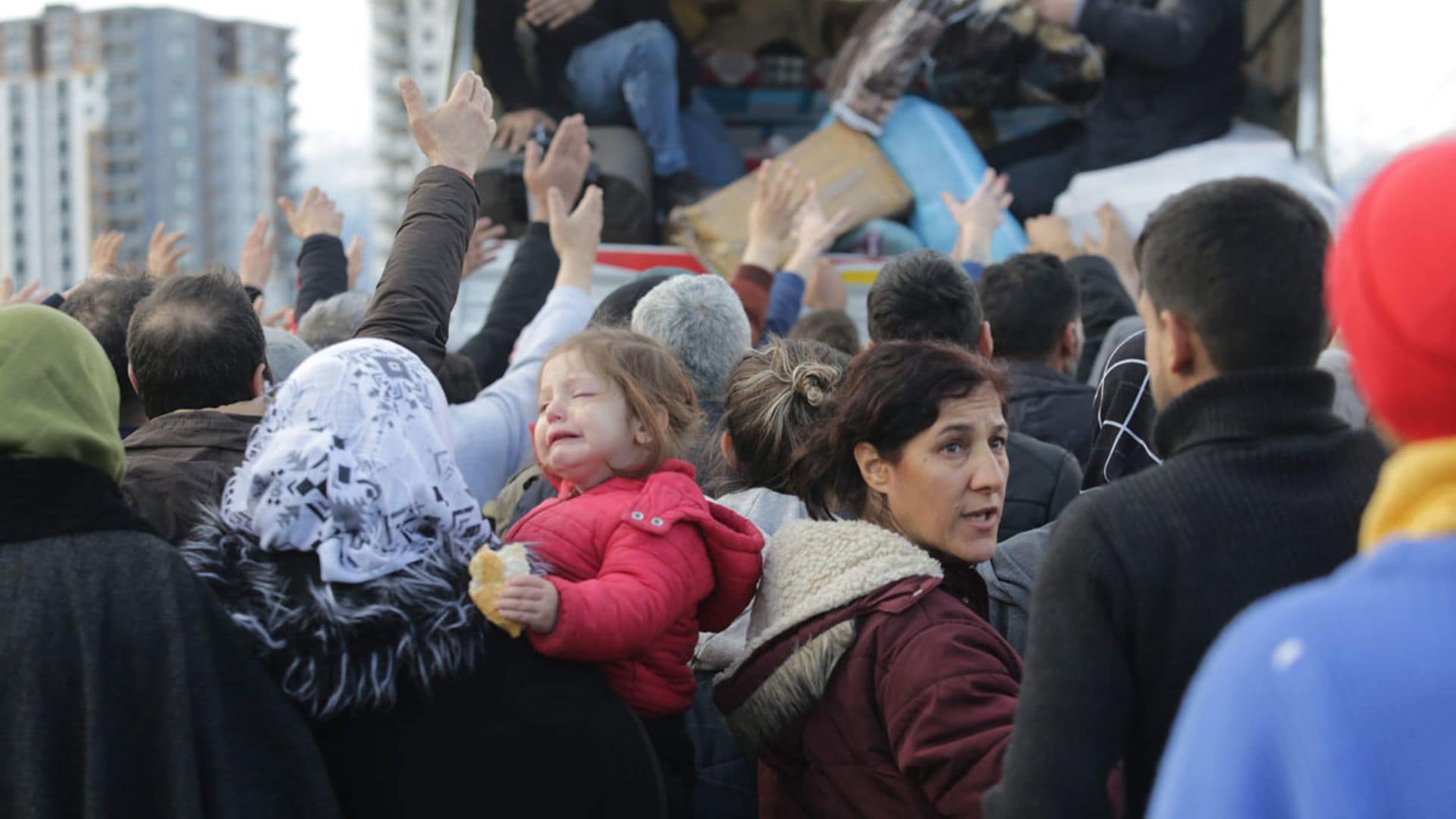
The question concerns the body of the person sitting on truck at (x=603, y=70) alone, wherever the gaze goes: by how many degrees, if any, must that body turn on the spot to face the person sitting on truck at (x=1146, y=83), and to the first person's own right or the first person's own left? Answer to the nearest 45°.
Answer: approximately 45° to the first person's own left

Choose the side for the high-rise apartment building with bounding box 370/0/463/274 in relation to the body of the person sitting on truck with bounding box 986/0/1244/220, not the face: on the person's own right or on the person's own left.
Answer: on the person's own right

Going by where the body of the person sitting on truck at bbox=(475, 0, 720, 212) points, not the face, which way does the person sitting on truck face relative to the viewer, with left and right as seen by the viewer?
facing the viewer and to the right of the viewer

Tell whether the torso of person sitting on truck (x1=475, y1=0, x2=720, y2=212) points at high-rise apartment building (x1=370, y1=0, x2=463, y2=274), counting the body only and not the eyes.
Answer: no

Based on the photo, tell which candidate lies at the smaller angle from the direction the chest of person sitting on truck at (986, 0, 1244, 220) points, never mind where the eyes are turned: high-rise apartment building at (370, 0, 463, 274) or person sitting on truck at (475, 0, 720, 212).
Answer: the person sitting on truck
